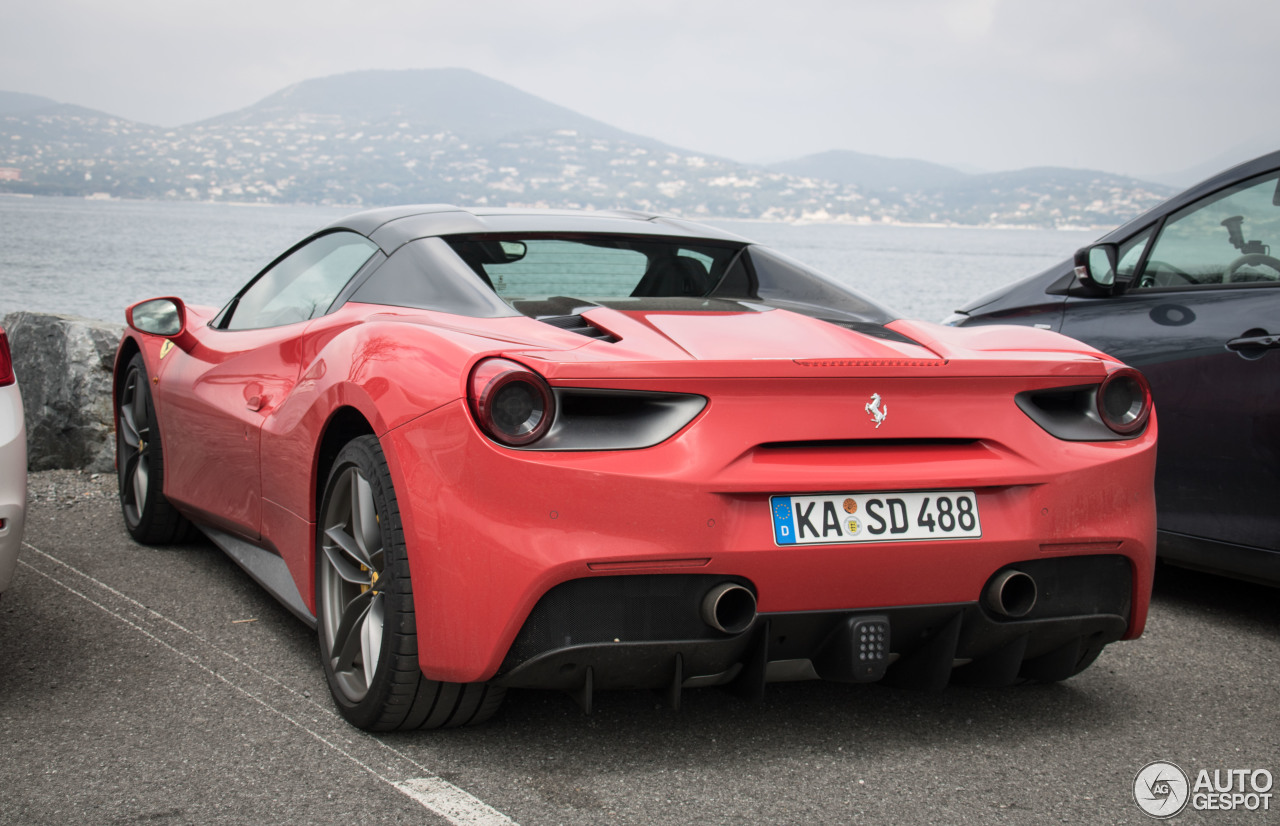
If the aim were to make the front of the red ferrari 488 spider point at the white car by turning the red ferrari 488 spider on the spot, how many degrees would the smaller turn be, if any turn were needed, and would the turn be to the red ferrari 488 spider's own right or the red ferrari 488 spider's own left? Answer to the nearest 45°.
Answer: approximately 45° to the red ferrari 488 spider's own left

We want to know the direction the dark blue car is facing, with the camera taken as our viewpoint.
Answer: facing away from the viewer and to the left of the viewer

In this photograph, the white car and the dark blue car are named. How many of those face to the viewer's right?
0

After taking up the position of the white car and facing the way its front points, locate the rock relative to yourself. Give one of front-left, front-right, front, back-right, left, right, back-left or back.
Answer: front

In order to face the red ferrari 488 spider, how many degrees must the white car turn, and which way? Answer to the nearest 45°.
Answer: approximately 135° to its right

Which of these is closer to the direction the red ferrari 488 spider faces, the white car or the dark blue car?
the white car

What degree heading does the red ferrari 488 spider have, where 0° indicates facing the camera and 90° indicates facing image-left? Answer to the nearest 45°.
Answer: approximately 135°

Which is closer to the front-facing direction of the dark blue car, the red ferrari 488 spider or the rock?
the rock

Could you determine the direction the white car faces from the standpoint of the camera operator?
facing away from the viewer

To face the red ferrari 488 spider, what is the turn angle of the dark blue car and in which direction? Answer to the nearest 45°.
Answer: approximately 90° to its left
